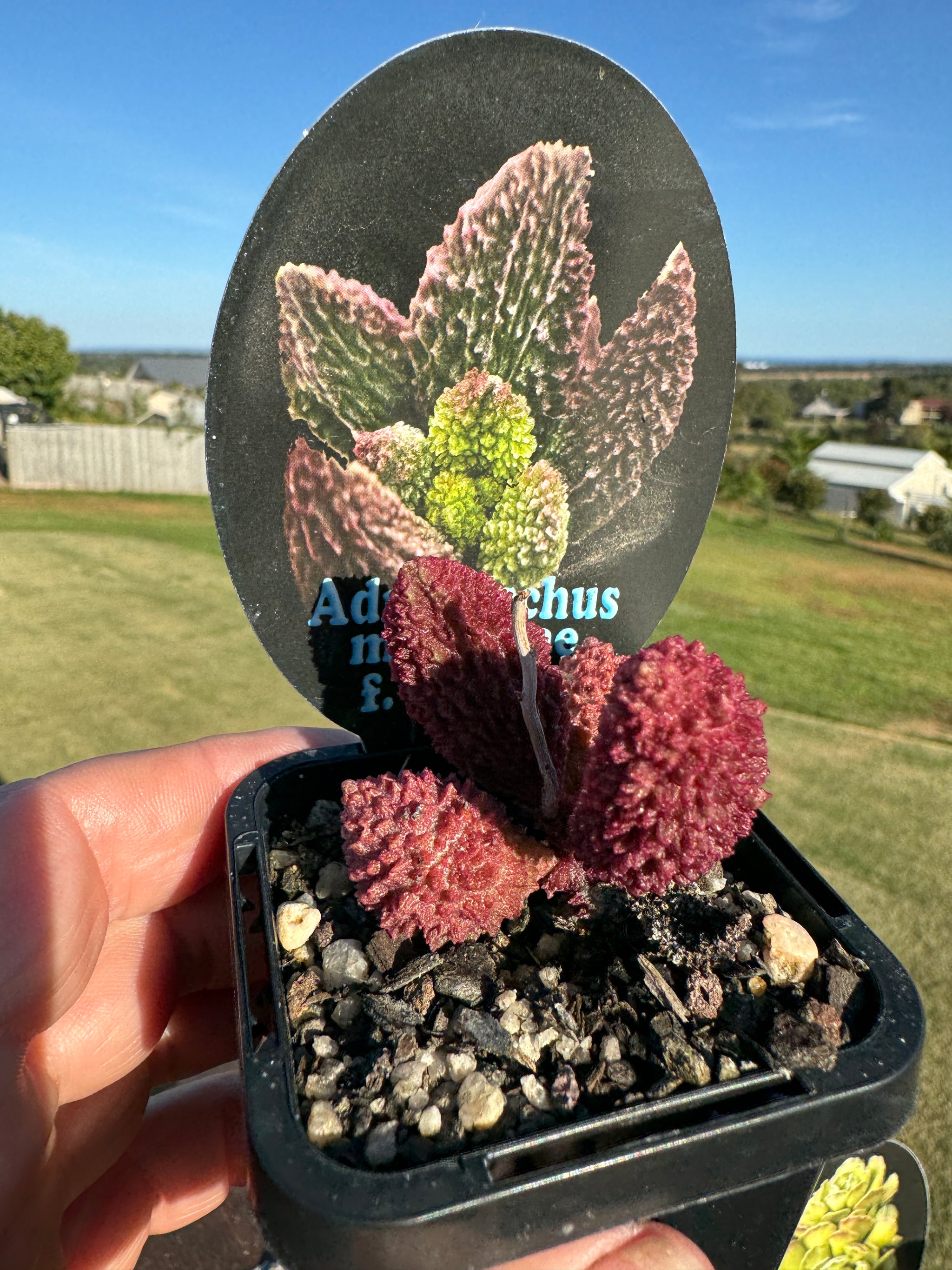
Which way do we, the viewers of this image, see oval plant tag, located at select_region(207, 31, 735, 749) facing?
facing the viewer

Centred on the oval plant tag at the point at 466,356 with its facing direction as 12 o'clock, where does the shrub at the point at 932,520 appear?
The shrub is roughly at 7 o'clock from the oval plant tag.

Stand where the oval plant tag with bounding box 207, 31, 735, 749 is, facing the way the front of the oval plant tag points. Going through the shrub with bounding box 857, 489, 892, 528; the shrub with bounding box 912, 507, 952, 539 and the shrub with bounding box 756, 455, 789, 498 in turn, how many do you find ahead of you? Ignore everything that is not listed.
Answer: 0

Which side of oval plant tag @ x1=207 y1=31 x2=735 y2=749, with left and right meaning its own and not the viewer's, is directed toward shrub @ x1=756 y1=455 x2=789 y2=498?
back

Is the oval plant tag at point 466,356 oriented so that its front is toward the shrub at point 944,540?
no

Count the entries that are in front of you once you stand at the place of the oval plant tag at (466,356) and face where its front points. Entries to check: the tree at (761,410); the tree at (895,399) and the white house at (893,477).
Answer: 0

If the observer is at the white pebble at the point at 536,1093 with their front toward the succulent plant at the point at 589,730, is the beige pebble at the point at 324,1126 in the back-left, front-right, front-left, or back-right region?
back-left

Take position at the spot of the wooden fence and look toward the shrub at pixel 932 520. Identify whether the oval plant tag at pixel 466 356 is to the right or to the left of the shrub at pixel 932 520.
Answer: right
